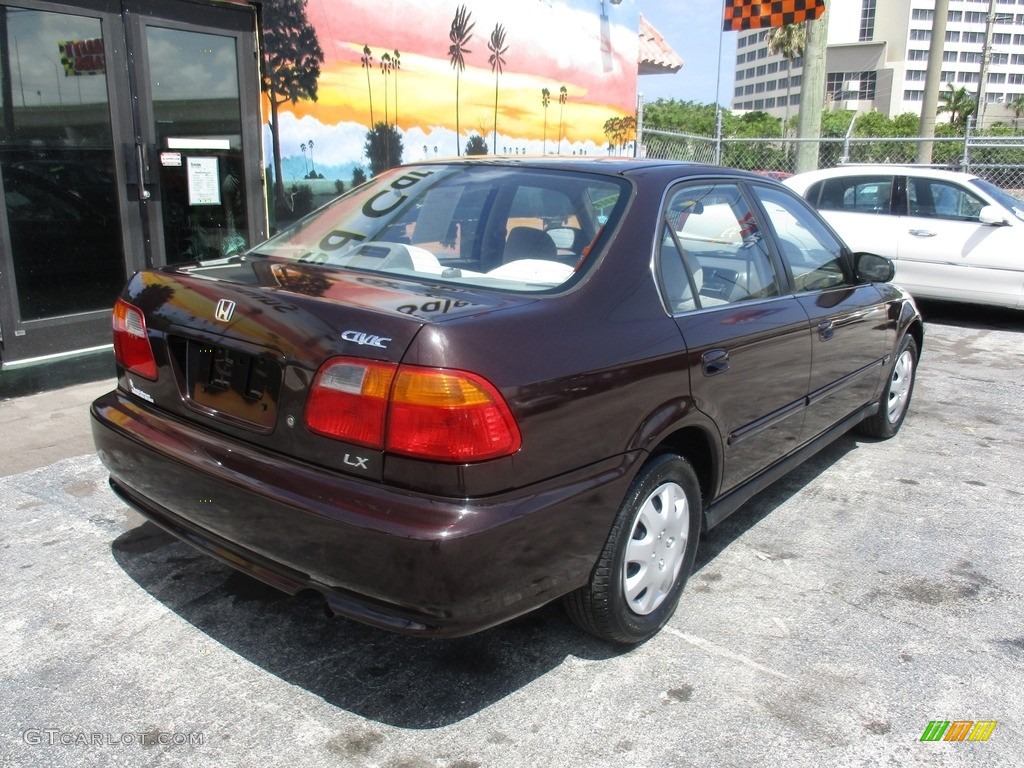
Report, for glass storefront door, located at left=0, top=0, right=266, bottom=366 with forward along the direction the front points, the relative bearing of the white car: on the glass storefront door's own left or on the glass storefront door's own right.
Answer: on the glass storefront door's own left

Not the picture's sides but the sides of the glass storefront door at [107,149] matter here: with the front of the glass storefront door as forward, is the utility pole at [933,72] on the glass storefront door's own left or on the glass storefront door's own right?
on the glass storefront door's own left

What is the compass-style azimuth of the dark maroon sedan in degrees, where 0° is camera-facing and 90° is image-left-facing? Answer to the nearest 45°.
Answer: approximately 225°

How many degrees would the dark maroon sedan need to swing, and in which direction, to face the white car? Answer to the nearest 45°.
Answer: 0° — it already faces it

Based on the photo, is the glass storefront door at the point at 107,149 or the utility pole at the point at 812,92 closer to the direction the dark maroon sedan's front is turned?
the utility pole

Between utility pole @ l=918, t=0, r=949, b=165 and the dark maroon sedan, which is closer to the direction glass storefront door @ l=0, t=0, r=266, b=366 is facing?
the dark maroon sedan

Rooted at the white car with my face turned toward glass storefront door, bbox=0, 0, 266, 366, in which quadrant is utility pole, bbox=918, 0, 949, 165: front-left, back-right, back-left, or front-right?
back-right

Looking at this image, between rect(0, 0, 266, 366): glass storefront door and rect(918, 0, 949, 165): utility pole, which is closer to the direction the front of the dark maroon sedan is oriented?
the utility pole
